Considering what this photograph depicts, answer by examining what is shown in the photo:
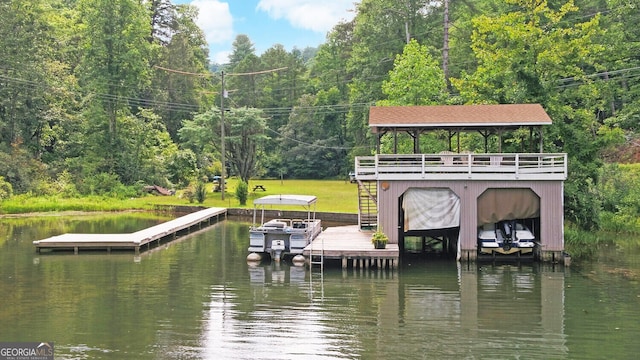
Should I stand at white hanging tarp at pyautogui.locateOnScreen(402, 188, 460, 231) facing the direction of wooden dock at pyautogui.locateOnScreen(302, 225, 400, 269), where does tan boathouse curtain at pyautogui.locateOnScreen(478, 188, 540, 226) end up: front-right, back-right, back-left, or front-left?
back-left

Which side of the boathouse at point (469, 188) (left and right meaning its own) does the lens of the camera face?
front

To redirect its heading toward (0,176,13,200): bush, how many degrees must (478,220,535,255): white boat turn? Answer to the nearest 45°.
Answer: approximately 90° to its left

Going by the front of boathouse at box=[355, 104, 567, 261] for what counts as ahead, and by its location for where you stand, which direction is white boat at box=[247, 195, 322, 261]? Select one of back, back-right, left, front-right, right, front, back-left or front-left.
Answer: right

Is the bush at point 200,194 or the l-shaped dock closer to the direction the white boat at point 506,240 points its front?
the bush

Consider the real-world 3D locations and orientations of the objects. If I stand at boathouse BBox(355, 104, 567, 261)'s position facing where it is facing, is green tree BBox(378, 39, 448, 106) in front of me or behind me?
behind

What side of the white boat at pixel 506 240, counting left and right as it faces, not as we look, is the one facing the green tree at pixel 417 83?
front

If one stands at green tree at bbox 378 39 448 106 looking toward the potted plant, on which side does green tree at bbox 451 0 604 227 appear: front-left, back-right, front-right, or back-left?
front-left

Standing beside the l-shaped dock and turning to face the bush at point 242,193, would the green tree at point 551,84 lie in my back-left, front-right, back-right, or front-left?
front-right

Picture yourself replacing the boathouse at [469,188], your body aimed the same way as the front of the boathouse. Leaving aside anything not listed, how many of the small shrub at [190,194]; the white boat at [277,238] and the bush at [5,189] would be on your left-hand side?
0

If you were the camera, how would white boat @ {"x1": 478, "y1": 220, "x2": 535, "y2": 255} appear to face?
facing away from the viewer

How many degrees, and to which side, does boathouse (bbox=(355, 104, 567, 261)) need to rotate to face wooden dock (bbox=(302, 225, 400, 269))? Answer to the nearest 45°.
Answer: approximately 45° to its right

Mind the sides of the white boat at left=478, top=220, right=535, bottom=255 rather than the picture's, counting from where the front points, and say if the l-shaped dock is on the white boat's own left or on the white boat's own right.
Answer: on the white boat's own left

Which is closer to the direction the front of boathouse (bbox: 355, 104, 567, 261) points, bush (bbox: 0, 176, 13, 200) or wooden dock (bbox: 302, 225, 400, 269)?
the wooden dock

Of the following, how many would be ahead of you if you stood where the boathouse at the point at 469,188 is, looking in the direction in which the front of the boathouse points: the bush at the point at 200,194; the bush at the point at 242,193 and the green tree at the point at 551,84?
0

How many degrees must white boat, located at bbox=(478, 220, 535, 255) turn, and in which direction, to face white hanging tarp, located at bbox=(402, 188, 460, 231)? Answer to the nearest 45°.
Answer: approximately 90° to its left
